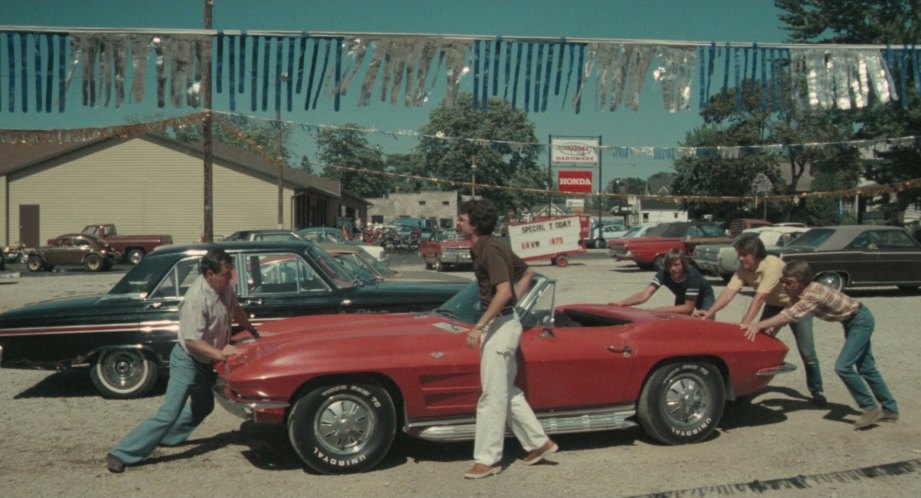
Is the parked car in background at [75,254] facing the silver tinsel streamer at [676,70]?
no

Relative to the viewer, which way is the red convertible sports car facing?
to the viewer's left

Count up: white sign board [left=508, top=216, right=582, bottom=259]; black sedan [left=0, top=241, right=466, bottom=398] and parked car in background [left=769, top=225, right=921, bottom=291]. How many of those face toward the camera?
1

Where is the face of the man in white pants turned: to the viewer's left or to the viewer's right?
to the viewer's left

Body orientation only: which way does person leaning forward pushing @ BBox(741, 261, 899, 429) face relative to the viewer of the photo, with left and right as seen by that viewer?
facing to the left of the viewer

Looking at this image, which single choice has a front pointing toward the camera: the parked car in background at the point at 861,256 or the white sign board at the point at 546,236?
the white sign board

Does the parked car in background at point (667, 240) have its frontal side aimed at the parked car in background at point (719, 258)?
no

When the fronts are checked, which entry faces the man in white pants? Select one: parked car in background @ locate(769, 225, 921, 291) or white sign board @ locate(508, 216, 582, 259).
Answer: the white sign board

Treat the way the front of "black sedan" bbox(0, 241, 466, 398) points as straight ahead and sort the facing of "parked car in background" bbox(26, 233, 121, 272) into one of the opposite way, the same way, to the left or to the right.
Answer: the opposite way

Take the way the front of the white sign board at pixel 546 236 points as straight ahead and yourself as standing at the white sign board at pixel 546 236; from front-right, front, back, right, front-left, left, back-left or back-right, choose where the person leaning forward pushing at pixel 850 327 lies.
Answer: front
